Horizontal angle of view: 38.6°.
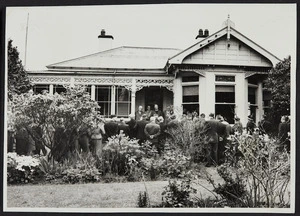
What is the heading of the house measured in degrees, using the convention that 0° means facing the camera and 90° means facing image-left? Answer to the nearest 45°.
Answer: approximately 0°

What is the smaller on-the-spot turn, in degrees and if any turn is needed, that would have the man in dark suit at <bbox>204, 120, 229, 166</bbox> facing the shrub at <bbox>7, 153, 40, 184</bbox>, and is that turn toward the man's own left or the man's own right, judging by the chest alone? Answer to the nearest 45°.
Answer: approximately 90° to the man's own left

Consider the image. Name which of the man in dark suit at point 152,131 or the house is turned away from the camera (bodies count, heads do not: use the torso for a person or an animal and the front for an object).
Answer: the man in dark suit

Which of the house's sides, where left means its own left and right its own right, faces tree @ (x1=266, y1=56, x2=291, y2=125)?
left

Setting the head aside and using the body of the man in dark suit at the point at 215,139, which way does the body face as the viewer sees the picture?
away from the camera

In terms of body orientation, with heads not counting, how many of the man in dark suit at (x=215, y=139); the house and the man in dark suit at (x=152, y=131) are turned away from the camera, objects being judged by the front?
2

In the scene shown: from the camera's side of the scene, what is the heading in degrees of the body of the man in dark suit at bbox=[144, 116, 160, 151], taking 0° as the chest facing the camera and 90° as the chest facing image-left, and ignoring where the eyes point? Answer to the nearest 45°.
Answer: approximately 180°

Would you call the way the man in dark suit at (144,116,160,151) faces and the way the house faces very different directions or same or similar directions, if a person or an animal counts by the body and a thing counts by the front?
very different directions
